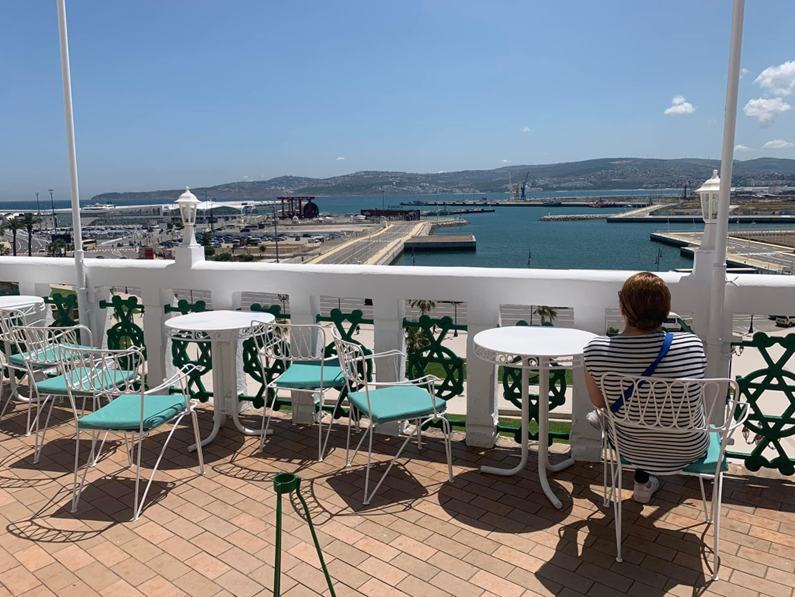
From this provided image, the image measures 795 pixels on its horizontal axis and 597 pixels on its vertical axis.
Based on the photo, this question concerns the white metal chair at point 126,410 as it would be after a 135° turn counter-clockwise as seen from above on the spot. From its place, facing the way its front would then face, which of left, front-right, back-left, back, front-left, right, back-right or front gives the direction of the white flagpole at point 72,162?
right

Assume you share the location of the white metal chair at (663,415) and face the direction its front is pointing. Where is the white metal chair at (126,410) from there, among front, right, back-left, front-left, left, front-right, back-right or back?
left

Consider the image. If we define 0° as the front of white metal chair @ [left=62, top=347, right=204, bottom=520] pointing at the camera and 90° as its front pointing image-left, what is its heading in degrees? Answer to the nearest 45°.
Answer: approximately 225°

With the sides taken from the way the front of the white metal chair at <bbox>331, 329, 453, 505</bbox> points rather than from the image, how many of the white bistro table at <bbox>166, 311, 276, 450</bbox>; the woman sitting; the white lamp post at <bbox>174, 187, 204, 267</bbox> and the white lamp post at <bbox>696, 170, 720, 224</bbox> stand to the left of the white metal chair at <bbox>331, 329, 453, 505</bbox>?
2

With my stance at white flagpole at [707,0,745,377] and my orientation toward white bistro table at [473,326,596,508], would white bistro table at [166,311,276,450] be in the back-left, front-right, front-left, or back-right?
front-right

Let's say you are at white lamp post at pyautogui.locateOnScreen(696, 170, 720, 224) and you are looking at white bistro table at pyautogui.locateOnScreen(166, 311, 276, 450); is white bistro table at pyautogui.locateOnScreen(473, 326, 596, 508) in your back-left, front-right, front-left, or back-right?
front-left

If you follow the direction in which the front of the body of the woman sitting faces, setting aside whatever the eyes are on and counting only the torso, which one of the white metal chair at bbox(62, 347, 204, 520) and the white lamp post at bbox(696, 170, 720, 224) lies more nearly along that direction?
the white lamp post

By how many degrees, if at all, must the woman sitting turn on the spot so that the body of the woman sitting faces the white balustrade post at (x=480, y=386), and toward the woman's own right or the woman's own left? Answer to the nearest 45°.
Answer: approximately 45° to the woman's own left

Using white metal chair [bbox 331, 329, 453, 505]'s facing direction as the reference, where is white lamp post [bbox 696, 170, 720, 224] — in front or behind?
in front

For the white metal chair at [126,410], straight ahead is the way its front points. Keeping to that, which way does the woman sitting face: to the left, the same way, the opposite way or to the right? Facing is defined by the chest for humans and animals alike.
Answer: the same way

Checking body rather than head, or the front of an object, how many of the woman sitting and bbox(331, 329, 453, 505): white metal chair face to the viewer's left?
0

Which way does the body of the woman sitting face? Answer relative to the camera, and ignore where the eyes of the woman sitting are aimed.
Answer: away from the camera
